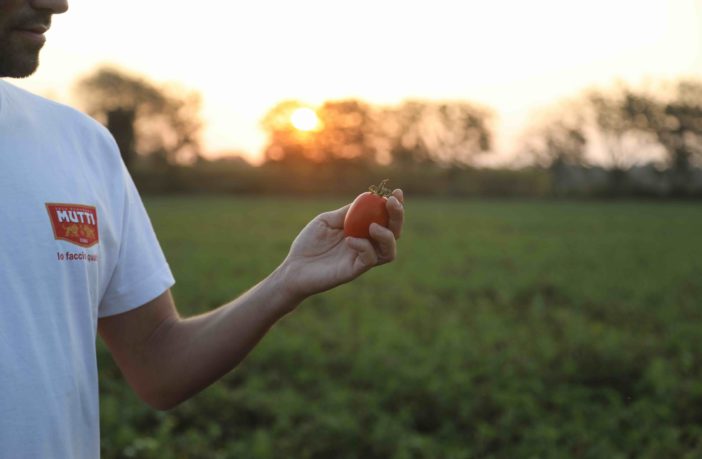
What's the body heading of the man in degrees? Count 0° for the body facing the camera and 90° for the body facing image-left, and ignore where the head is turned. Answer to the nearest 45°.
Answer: approximately 315°
